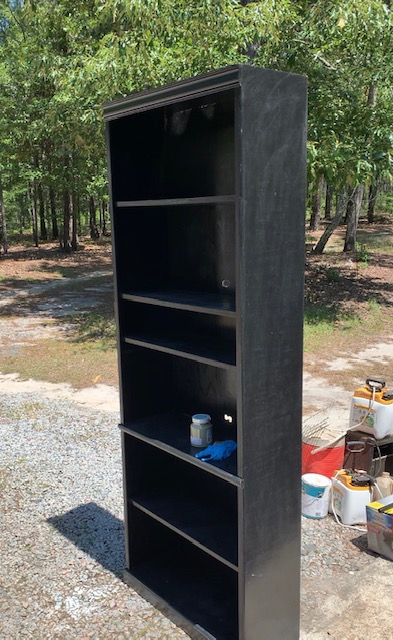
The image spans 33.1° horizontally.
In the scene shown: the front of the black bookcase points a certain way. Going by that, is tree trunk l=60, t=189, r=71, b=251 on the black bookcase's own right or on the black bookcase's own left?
on the black bookcase's own right

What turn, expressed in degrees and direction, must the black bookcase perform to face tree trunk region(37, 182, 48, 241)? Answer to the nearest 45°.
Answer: approximately 135° to its right

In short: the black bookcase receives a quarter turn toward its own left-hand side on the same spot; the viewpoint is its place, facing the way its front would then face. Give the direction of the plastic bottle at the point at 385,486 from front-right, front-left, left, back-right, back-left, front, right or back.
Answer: left

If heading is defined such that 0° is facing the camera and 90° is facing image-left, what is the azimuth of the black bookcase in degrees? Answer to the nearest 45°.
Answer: approximately 45°
